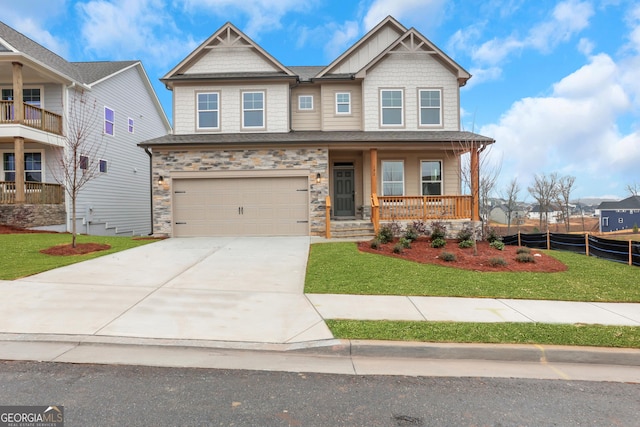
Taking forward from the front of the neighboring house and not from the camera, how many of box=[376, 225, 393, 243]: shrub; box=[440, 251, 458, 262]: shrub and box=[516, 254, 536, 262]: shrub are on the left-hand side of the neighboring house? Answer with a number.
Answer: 3

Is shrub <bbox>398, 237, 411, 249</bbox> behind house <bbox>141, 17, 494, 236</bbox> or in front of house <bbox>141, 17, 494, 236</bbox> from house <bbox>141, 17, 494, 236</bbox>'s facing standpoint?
in front

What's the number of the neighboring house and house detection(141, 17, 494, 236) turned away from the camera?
0

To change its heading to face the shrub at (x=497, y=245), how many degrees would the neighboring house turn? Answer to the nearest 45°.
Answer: approximately 90° to its left

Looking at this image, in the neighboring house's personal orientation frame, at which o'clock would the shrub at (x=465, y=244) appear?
The shrub is roughly at 9 o'clock from the neighboring house.

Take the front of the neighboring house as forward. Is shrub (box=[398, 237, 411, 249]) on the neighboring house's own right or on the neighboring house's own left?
on the neighboring house's own left

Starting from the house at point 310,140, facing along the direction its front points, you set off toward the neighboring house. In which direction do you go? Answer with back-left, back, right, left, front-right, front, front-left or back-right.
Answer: right

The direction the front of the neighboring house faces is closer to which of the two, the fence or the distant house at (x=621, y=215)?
the fence

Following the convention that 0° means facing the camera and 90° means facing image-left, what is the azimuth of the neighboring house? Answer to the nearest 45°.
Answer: approximately 45°

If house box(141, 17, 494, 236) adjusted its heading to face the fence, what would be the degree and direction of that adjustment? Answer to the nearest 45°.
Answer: approximately 45° to its left

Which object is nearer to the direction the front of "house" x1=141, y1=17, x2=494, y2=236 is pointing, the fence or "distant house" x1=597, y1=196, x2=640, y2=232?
the fence

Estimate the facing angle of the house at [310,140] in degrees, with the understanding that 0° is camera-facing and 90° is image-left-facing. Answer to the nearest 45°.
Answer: approximately 0°

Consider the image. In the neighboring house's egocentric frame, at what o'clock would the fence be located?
The fence is roughly at 9 o'clock from the neighboring house.
